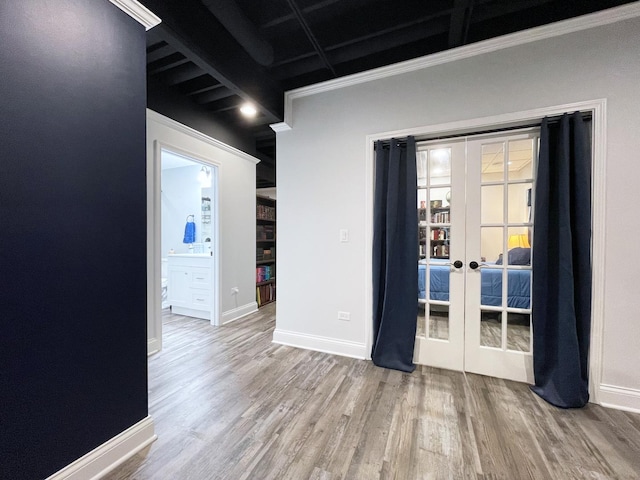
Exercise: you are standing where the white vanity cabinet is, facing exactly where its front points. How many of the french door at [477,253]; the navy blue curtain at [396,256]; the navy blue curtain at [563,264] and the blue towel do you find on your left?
3

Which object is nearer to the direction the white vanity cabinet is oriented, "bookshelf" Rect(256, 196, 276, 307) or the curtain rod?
the curtain rod

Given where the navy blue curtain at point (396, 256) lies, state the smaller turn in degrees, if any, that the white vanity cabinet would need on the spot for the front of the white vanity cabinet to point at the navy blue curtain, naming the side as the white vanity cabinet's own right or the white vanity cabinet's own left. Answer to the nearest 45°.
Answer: approximately 90° to the white vanity cabinet's own left

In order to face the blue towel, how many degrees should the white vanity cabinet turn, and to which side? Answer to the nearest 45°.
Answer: approximately 135° to its right

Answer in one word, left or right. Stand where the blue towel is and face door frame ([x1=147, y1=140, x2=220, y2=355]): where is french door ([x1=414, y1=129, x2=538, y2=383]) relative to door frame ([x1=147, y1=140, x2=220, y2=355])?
left

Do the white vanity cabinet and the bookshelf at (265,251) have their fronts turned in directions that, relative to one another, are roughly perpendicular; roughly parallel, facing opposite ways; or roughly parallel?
roughly perpendicular

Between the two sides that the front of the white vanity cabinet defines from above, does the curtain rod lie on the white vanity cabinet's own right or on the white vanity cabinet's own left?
on the white vanity cabinet's own left
